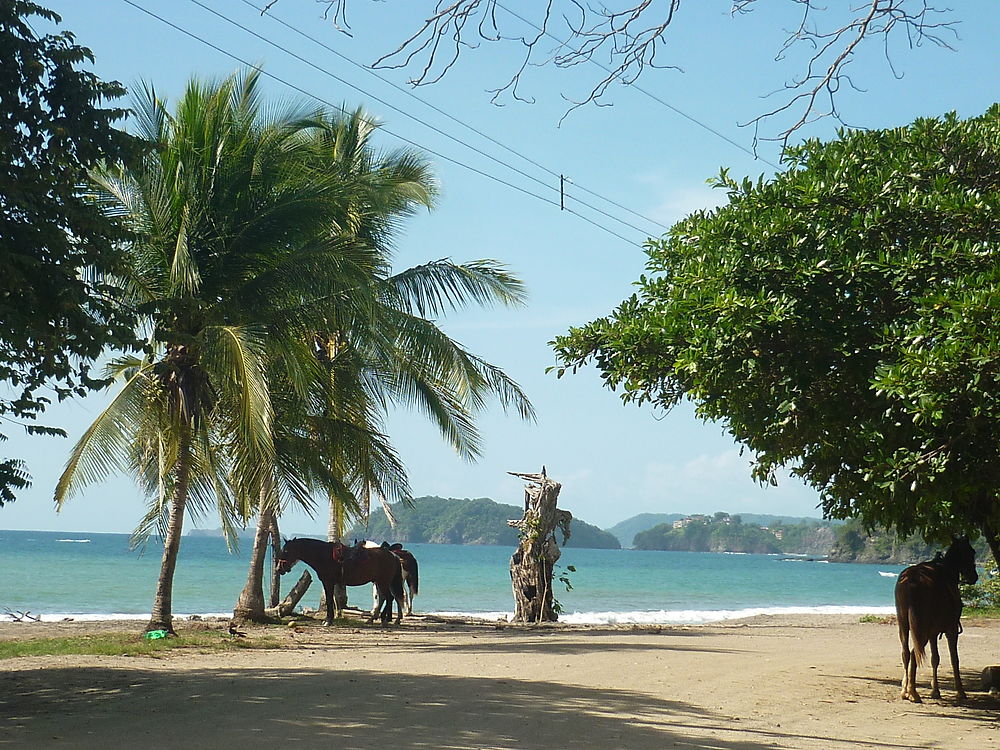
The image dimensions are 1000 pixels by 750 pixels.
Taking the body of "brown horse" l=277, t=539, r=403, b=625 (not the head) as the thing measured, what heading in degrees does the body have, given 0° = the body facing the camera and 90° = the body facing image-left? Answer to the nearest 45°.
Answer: approximately 90°

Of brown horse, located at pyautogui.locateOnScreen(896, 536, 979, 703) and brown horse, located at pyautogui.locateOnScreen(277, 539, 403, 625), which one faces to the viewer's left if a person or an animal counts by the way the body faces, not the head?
the brown horse, located at pyautogui.locateOnScreen(277, 539, 403, 625)

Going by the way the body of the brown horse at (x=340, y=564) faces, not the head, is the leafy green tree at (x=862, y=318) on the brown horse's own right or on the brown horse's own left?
on the brown horse's own left

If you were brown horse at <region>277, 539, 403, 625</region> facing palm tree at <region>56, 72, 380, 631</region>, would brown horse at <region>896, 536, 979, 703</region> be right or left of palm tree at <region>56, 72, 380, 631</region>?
left

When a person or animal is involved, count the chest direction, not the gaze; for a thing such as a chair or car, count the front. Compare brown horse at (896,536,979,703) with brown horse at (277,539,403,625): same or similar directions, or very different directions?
very different directions

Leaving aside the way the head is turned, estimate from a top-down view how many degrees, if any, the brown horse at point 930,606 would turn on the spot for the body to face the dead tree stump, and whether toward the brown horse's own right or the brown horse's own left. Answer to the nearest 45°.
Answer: approximately 90° to the brown horse's own left

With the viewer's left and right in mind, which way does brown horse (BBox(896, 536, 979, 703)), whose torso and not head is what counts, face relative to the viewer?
facing away from the viewer and to the right of the viewer

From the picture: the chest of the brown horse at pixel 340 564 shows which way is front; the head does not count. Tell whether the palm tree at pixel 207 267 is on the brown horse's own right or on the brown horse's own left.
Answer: on the brown horse's own left

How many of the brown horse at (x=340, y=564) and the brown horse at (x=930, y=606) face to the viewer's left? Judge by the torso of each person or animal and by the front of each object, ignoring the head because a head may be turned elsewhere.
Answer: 1
